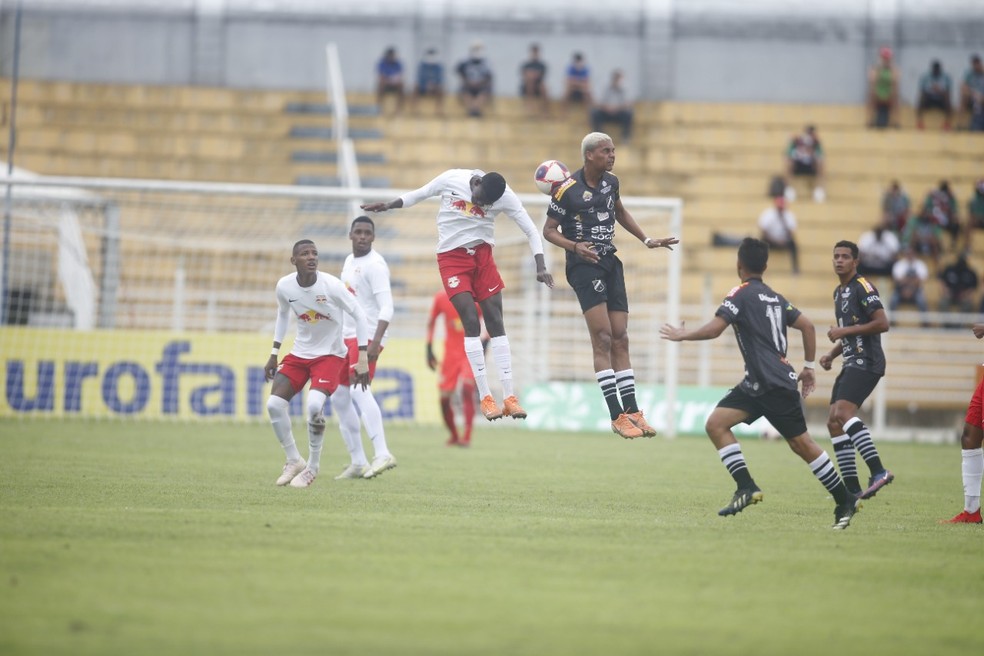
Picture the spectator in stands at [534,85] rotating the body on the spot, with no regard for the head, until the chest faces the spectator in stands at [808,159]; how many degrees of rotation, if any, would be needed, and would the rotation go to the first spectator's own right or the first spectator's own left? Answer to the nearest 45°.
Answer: approximately 90° to the first spectator's own left

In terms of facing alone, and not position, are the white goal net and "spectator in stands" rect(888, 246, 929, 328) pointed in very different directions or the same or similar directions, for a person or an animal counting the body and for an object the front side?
same or similar directions

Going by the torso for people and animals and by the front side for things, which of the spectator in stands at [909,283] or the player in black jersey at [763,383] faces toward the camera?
the spectator in stands

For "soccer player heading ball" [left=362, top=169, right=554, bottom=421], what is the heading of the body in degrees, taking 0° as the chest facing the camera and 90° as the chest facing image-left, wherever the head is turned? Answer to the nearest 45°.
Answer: approximately 0°

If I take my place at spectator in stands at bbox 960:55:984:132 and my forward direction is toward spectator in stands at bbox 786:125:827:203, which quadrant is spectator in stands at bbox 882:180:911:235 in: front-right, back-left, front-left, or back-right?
front-left

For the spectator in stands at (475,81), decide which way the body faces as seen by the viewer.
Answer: toward the camera

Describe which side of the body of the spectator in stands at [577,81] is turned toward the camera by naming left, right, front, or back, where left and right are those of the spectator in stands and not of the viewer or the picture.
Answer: front

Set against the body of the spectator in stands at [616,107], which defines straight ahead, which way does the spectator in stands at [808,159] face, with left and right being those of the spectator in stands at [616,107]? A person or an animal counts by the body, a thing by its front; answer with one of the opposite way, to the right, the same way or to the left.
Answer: the same way

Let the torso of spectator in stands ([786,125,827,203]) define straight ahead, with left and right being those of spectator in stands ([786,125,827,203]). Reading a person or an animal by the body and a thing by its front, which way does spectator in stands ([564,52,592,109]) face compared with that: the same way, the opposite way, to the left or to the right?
the same way

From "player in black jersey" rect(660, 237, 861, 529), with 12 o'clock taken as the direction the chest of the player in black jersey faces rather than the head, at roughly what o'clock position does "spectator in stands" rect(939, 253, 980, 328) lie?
The spectator in stands is roughly at 2 o'clock from the player in black jersey.

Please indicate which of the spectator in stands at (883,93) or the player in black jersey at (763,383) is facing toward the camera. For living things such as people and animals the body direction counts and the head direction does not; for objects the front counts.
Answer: the spectator in stands

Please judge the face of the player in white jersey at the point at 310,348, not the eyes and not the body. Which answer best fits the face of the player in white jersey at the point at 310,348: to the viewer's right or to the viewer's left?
to the viewer's right

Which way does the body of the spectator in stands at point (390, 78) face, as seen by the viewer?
toward the camera

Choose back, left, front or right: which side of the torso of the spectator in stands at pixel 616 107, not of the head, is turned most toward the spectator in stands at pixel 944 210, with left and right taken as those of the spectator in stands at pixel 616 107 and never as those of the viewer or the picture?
left
